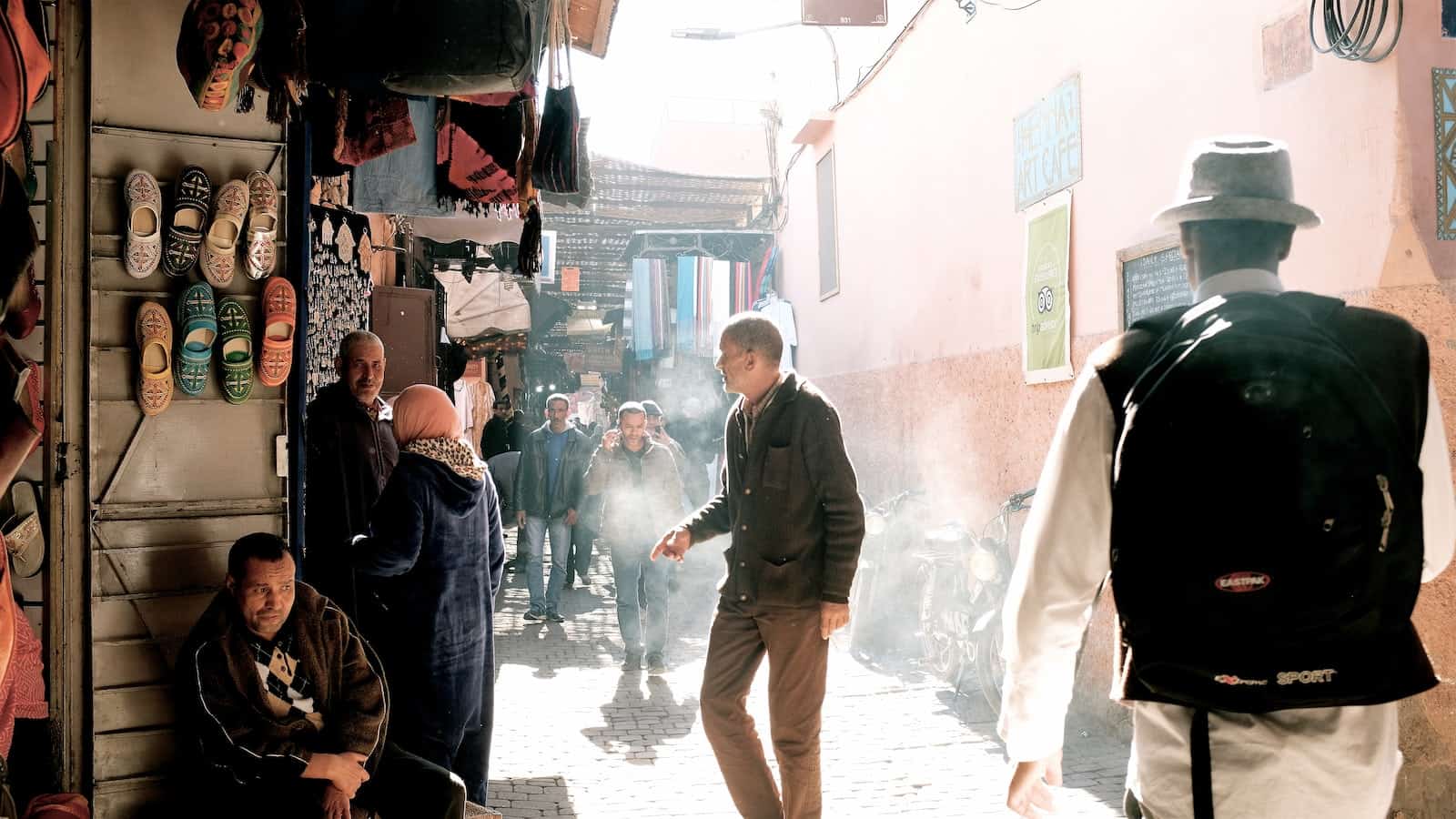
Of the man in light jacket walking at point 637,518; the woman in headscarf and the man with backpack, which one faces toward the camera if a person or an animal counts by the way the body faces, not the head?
the man in light jacket walking

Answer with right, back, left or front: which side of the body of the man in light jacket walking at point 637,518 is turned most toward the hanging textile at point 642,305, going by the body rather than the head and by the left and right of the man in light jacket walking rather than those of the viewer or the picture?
back

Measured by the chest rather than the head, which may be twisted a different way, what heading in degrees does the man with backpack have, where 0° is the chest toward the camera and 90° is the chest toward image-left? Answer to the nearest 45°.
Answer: approximately 180°

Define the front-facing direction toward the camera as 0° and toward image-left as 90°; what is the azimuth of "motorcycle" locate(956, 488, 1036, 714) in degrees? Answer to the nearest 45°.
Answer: approximately 45°

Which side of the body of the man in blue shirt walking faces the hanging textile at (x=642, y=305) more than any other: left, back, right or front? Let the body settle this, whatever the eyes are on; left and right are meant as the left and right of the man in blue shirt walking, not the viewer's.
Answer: back

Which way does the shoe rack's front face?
toward the camera

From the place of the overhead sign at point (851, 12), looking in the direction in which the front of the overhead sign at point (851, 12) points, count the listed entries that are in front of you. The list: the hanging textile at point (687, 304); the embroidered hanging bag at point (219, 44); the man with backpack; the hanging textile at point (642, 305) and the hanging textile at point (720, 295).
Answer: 2

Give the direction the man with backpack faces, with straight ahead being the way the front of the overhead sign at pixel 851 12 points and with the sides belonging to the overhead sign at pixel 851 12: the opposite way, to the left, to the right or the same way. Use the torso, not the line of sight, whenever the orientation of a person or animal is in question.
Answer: the opposite way

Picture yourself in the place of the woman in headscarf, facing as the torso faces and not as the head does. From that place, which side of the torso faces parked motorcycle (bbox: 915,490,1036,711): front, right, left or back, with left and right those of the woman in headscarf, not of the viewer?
right

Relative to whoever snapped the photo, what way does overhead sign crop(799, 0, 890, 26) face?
facing the viewer

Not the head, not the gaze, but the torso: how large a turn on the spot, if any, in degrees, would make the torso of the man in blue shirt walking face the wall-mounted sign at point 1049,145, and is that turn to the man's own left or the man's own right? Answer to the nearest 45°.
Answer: approximately 45° to the man's own left

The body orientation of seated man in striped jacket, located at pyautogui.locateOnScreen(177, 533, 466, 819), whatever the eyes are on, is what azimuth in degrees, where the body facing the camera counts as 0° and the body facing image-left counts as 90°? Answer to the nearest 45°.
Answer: approximately 315°

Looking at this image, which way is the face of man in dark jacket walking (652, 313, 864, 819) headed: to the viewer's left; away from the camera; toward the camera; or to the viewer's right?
to the viewer's left

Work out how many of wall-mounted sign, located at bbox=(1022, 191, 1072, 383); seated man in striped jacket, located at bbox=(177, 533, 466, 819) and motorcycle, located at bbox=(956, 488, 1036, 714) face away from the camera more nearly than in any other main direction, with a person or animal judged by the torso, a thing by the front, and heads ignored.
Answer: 0
